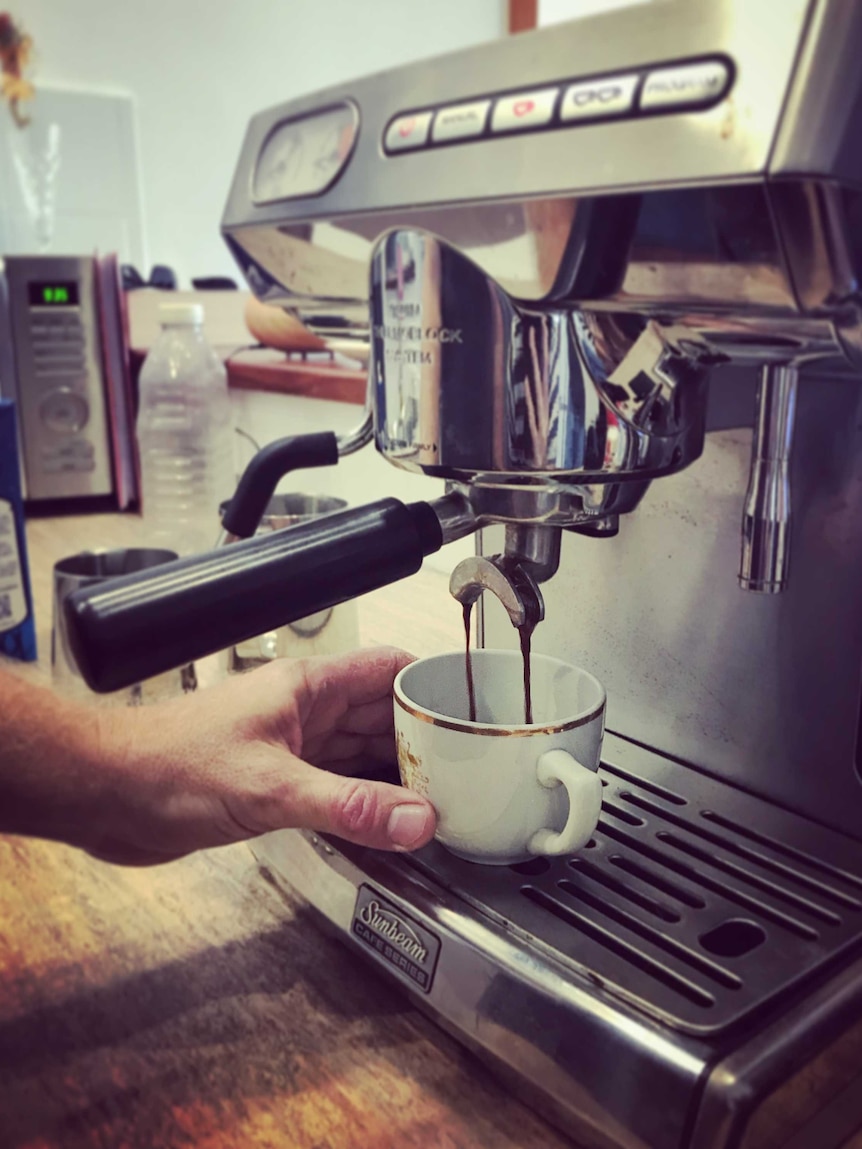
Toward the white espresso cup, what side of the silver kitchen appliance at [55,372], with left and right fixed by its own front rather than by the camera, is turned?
front

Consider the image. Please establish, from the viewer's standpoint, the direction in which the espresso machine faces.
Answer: facing the viewer and to the left of the viewer

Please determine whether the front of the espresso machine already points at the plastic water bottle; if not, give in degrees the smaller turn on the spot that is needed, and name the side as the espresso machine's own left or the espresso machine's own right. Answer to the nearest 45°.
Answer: approximately 90° to the espresso machine's own right

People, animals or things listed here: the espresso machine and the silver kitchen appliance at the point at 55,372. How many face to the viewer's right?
0

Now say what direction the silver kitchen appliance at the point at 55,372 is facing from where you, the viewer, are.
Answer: facing the viewer

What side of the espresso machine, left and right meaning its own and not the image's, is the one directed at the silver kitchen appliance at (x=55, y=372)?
right
